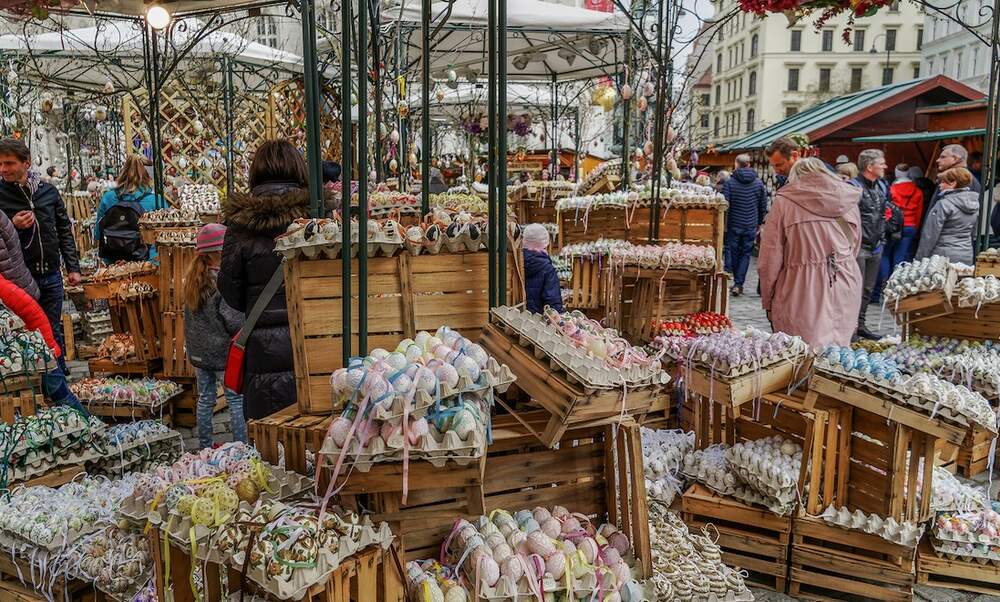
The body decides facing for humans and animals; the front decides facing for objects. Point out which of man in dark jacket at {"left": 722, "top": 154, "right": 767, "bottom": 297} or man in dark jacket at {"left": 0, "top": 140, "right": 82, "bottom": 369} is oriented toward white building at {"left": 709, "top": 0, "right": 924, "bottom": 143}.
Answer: man in dark jacket at {"left": 722, "top": 154, "right": 767, "bottom": 297}

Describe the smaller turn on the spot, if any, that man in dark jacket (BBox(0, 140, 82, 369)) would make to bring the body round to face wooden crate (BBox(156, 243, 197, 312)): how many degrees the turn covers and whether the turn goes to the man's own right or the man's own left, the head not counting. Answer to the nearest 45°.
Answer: approximately 135° to the man's own left

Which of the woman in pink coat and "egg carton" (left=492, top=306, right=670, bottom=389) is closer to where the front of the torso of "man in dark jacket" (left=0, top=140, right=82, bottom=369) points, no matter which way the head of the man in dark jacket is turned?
the egg carton

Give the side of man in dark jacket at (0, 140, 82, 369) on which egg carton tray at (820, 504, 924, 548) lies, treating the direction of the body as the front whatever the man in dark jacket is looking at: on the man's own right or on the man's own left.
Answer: on the man's own left

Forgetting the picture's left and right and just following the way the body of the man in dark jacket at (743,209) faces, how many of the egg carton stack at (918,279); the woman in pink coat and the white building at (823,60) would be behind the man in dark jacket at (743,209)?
2

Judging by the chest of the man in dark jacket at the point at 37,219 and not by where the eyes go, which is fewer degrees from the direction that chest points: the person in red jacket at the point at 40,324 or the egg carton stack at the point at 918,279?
the person in red jacket

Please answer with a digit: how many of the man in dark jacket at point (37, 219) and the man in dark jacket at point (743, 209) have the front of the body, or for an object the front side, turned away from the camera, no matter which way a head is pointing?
1

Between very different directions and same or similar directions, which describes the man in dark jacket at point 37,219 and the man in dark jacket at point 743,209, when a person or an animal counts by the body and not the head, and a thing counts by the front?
very different directions

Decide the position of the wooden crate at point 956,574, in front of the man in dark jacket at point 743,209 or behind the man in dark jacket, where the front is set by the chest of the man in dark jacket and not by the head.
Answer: behind

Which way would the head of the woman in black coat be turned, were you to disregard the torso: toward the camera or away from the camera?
away from the camera

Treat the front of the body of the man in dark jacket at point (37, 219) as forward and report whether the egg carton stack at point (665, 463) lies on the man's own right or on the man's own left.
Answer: on the man's own left

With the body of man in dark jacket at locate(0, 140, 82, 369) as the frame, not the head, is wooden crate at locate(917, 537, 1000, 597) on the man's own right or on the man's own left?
on the man's own left
